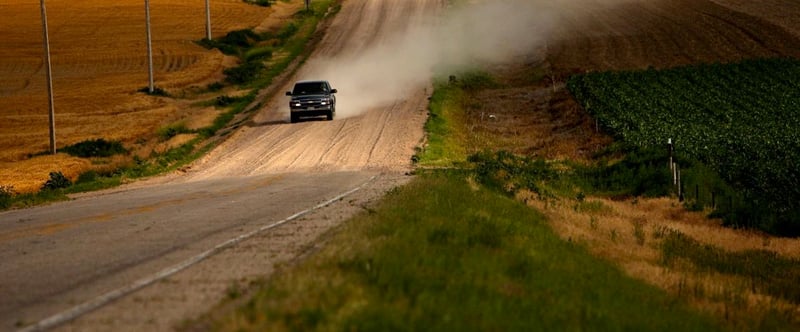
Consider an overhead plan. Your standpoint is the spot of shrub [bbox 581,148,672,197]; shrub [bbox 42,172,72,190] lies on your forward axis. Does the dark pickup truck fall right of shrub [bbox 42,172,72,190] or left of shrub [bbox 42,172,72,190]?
right

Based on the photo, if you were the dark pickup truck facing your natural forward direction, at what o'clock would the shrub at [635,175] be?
The shrub is roughly at 11 o'clock from the dark pickup truck.

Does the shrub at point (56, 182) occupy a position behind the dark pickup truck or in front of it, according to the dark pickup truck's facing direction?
in front

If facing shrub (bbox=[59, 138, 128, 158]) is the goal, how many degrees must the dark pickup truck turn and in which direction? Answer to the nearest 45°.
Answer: approximately 45° to its right

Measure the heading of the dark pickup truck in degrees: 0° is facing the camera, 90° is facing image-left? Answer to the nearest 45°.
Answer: approximately 0°
